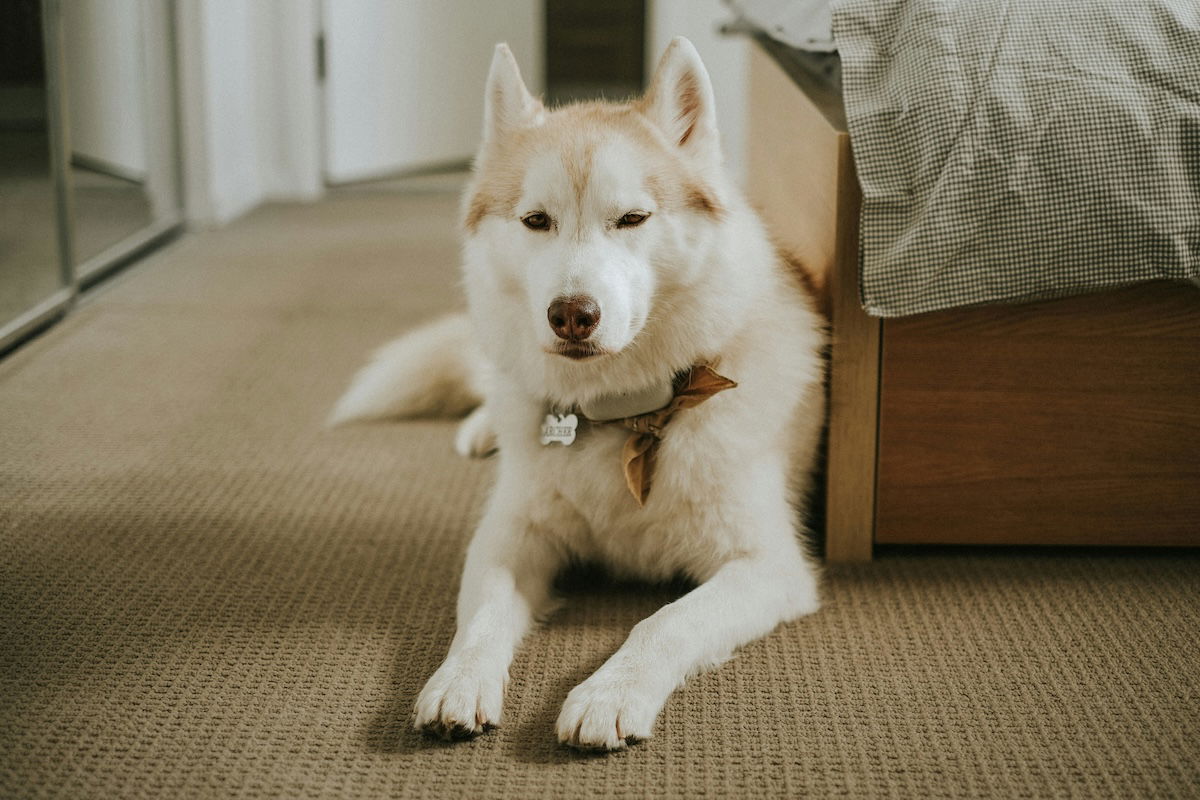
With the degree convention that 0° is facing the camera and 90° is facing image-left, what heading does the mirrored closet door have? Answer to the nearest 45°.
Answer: approximately 315°

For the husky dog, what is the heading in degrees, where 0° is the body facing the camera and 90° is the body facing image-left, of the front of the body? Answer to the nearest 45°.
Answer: approximately 0°

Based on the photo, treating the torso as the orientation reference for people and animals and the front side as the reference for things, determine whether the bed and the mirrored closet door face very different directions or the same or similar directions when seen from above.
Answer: very different directions

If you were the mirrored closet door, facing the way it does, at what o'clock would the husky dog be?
The husky dog is roughly at 1 o'clock from the mirrored closet door.
